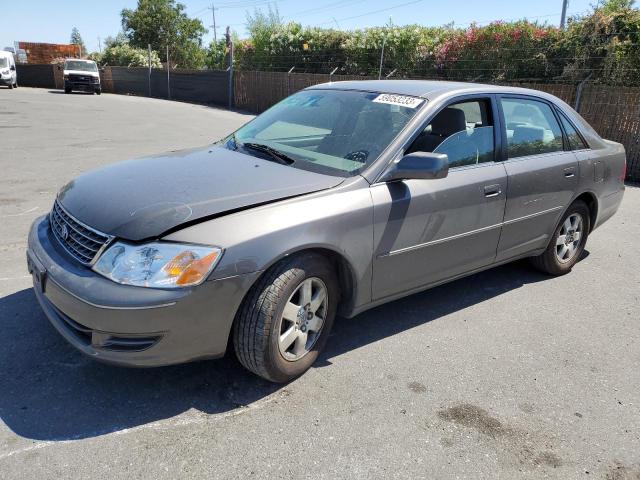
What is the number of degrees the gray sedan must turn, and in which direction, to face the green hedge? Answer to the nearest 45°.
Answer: approximately 135° to its right

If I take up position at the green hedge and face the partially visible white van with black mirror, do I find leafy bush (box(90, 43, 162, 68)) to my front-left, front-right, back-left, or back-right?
front-right

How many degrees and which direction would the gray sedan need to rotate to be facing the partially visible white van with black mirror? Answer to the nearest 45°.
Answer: approximately 90° to its right

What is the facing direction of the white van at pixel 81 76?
toward the camera

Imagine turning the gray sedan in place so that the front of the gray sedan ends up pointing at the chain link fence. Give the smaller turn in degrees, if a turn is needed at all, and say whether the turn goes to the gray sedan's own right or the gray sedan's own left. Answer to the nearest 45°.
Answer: approximately 135° to the gray sedan's own right

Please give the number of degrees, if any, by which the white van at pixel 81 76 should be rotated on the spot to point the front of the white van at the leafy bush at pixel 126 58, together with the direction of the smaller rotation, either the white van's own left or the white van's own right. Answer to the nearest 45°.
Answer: approximately 180°

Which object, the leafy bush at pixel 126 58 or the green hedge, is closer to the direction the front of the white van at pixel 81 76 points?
the green hedge

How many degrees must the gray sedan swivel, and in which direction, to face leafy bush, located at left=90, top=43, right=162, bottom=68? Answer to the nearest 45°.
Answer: approximately 135° to its right

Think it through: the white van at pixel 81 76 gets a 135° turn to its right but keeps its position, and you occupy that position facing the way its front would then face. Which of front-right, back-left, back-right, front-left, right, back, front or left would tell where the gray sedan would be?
back-left

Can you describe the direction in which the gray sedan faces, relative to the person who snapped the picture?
facing the viewer and to the left of the viewer

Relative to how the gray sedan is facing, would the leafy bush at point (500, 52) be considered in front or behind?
behind

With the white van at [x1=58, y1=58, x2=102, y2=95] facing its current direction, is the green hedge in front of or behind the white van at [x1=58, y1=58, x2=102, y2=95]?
in front
